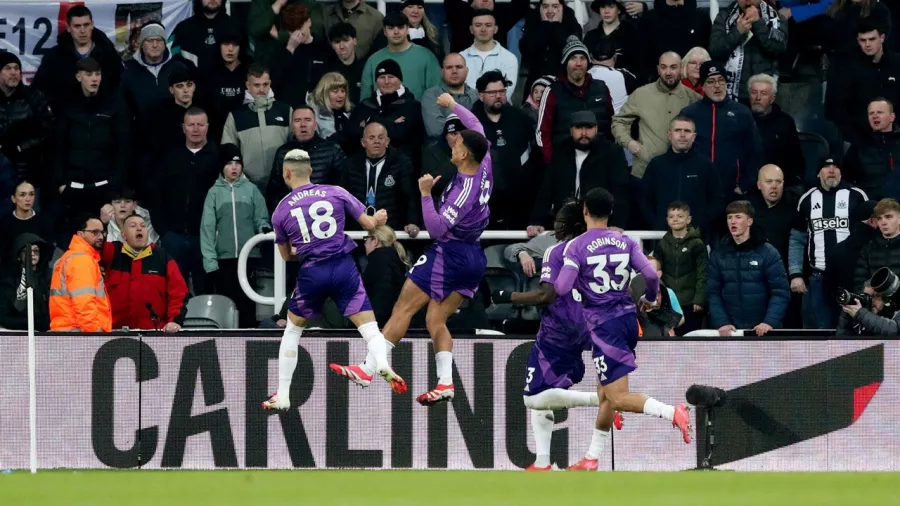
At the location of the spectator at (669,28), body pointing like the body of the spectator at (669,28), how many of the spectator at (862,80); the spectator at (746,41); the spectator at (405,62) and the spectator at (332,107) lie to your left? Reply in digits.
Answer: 2

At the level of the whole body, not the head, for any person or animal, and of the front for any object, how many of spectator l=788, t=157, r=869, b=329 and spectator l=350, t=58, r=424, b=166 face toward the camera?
2

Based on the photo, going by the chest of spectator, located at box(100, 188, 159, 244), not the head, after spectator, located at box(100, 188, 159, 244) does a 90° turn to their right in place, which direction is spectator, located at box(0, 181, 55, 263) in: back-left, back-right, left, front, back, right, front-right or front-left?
front

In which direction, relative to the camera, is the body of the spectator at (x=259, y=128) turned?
toward the camera

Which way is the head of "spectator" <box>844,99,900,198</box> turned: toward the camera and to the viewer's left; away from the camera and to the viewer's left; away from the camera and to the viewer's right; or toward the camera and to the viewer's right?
toward the camera and to the viewer's left

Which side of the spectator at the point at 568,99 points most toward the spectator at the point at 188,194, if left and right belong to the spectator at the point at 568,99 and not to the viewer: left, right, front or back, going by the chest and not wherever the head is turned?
right

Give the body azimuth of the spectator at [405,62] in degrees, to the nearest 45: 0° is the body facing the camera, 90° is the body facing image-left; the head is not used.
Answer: approximately 0°

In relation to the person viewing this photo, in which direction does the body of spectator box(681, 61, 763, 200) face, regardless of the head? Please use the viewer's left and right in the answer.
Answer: facing the viewer and to the left of the viewer

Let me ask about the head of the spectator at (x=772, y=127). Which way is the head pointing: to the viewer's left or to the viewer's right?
to the viewer's left

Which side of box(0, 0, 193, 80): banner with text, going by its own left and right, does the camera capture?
front

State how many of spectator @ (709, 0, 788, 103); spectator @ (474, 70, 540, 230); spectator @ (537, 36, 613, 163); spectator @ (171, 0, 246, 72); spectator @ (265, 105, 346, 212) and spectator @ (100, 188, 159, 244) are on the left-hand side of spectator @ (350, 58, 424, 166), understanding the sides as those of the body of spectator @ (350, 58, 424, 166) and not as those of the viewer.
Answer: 3
